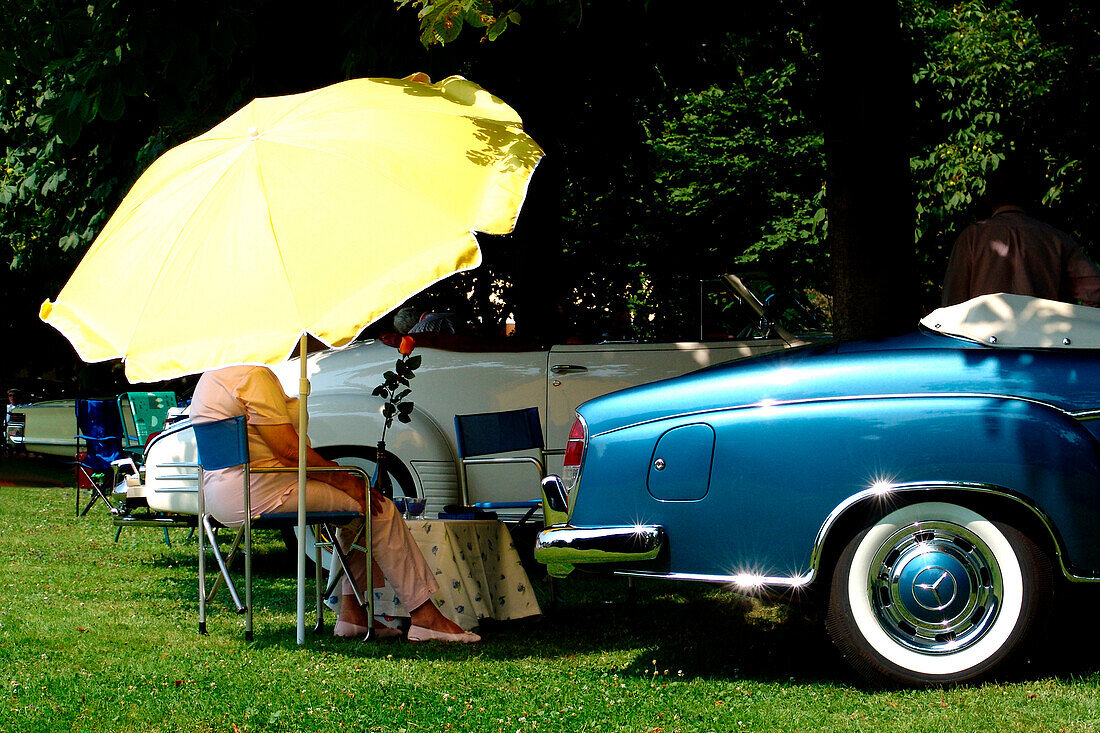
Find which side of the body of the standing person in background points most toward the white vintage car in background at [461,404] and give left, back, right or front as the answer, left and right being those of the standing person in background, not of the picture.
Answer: left

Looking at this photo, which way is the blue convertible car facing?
to the viewer's right

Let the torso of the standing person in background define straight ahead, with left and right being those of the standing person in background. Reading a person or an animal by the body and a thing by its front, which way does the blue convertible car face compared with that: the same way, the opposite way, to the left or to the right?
to the right

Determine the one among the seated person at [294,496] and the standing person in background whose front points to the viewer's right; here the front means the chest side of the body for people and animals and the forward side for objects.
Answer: the seated person

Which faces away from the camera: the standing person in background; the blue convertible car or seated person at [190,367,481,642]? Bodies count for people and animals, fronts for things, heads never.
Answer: the standing person in background

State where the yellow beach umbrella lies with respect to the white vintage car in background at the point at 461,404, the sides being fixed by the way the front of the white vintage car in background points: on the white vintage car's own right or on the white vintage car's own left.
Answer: on the white vintage car's own right

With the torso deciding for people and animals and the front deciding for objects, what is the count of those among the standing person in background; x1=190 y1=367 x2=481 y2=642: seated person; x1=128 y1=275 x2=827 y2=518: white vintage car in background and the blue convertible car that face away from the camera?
1

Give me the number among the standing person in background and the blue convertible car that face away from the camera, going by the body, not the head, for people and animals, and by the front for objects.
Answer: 1

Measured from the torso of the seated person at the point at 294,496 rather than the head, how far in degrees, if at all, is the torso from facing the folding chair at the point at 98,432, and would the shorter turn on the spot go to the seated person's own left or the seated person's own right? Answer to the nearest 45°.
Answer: approximately 90° to the seated person's own left

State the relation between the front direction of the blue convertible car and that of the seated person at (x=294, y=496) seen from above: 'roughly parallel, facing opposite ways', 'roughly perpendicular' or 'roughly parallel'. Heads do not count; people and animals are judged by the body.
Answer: roughly parallel

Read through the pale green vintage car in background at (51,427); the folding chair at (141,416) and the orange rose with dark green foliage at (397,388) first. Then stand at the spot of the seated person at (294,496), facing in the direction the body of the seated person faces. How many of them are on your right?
0

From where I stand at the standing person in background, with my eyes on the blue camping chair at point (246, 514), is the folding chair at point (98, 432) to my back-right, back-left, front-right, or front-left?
front-right

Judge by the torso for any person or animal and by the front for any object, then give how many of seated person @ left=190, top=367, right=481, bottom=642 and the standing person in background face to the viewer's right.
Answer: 1

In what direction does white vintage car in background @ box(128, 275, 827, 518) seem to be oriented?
to the viewer's right

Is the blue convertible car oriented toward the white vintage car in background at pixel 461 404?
no

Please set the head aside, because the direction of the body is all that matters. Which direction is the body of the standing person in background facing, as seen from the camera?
away from the camera

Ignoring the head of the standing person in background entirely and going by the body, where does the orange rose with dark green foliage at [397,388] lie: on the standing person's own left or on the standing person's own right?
on the standing person's own left

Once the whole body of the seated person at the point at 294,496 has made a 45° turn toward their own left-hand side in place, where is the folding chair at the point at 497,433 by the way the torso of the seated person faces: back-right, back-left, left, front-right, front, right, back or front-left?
front

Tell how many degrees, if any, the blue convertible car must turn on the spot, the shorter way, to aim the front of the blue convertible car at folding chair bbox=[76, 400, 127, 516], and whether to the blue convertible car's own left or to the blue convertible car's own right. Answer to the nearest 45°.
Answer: approximately 135° to the blue convertible car's own left

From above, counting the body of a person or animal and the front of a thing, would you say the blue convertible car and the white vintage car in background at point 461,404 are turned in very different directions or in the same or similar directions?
same or similar directions
